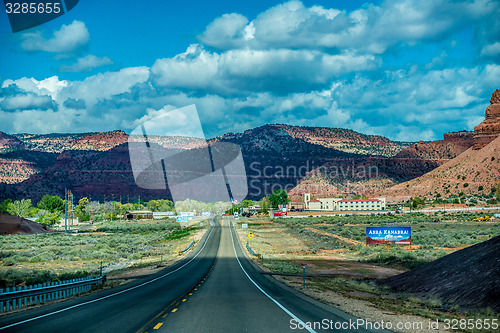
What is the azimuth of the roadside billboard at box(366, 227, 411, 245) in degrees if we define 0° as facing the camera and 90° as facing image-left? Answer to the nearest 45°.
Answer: approximately 0°

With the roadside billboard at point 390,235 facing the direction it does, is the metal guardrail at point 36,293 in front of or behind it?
in front
